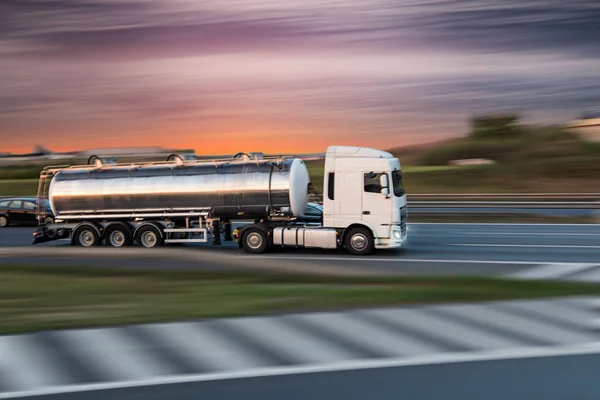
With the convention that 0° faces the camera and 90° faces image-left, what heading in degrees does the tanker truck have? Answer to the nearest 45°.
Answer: approximately 270°

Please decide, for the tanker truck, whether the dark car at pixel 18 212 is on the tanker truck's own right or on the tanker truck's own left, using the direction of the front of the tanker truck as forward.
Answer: on the tanker truck's own left

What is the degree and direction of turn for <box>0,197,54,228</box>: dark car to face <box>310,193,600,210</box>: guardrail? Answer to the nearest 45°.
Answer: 0° — it already faces it

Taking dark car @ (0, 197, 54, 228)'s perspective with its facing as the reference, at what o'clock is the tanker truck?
The tanker truck is roughly at 2 o'clock from the dark car.

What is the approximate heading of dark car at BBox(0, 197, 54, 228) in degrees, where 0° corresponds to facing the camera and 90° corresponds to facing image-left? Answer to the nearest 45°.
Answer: approximately 270°

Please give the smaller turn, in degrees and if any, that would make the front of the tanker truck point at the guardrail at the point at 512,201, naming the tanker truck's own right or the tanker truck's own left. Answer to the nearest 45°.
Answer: approximately 45° to the tanker truck's own left

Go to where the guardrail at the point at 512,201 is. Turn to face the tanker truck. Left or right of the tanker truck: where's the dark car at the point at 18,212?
right

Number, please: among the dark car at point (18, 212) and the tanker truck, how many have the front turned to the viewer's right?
2
